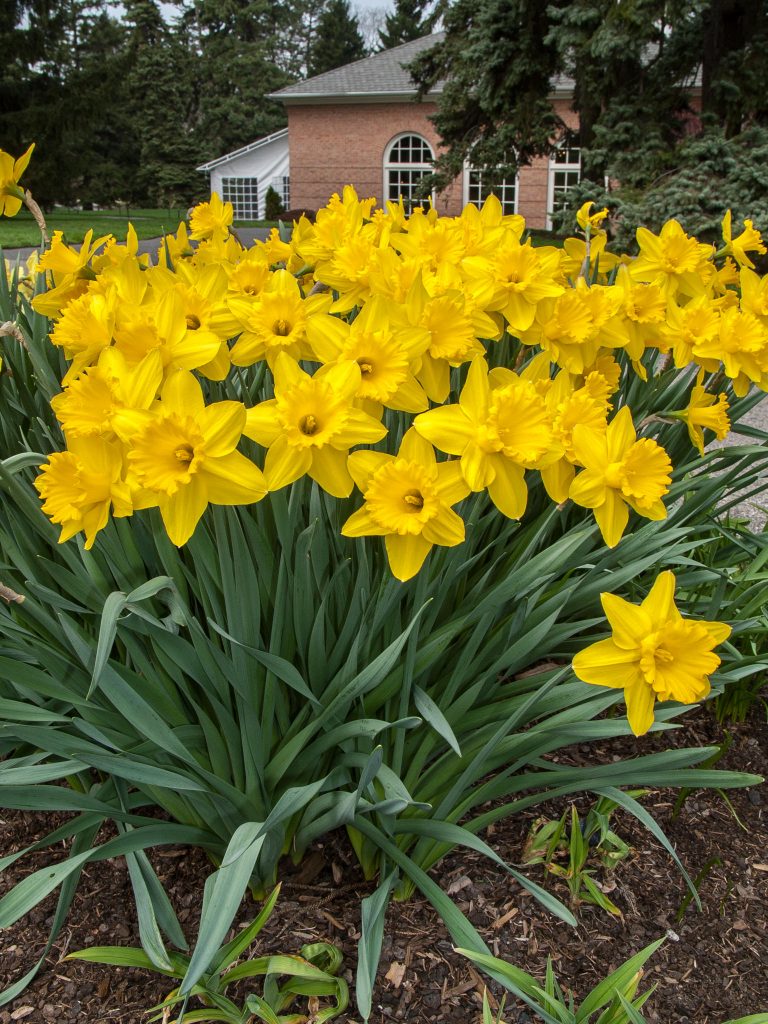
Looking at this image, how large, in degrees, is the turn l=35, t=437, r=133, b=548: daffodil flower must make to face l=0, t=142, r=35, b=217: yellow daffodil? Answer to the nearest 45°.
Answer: approximately 135° to its right

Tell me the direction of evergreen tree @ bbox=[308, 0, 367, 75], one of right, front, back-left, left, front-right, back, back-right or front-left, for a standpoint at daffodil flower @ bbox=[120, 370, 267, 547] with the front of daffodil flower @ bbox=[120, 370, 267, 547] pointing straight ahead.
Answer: back-right

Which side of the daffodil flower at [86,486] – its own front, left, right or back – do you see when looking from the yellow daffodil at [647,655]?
left

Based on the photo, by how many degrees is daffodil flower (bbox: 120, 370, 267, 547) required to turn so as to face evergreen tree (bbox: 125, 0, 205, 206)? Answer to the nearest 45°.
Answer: approximately 135° to its right
